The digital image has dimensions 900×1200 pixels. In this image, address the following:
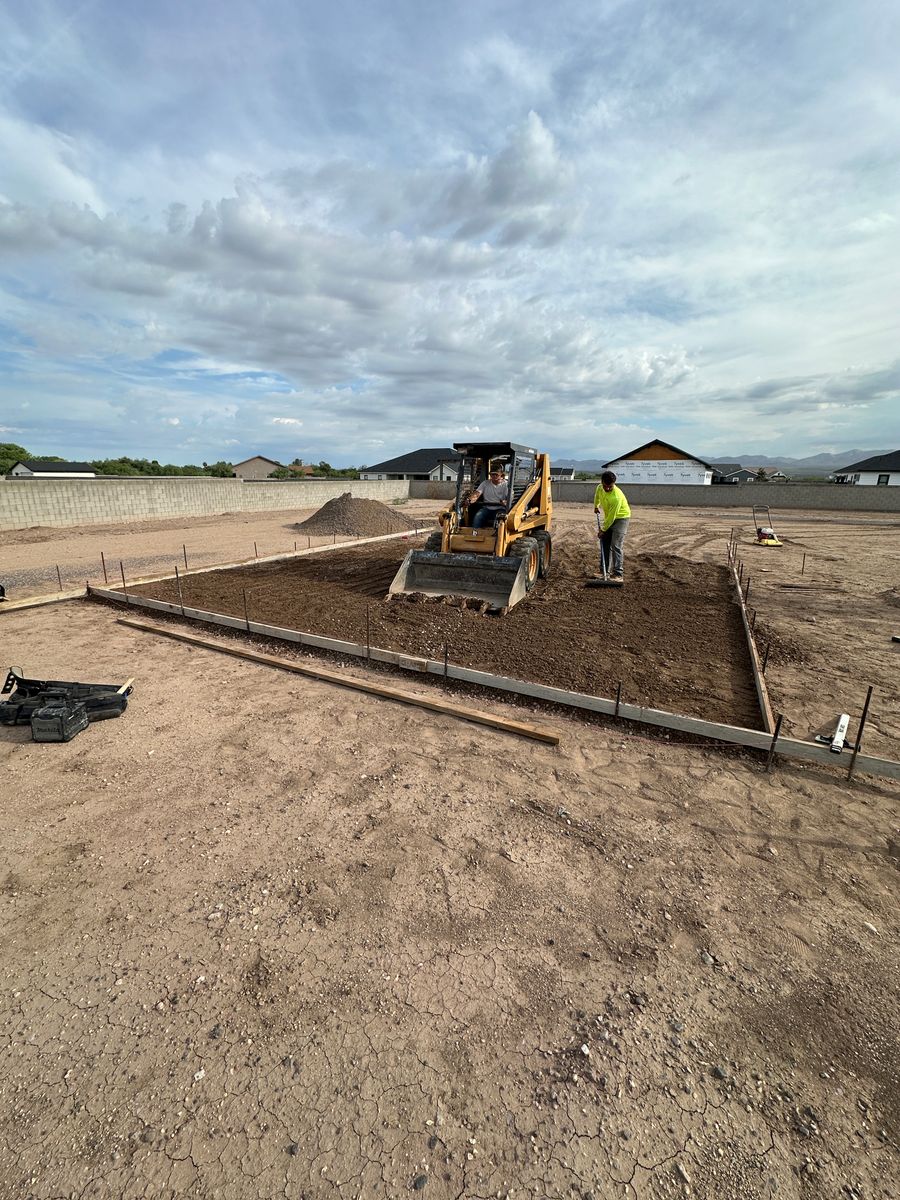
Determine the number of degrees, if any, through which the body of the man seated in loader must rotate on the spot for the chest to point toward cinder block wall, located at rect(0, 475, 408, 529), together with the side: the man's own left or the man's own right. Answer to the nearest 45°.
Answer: approximately 90° to the man's own right

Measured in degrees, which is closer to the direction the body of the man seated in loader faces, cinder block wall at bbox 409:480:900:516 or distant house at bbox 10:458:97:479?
the distant house

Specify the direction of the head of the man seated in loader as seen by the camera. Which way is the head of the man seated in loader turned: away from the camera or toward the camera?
toward the camera

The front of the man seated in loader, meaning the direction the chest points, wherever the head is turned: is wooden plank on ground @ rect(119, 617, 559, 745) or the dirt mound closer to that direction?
the wooden plank on ground

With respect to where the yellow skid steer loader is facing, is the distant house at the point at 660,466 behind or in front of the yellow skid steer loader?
behind

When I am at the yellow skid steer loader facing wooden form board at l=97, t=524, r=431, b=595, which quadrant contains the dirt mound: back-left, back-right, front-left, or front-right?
front-right

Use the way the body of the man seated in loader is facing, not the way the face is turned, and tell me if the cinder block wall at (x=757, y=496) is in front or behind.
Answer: behind

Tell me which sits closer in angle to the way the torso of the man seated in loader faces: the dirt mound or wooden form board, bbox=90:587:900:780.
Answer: the wooden form board

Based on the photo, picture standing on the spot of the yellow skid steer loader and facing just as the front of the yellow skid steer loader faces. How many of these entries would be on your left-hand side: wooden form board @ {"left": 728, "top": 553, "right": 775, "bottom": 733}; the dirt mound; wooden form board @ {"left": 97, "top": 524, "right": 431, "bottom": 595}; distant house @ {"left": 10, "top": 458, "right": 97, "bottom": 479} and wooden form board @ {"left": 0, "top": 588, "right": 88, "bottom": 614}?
1

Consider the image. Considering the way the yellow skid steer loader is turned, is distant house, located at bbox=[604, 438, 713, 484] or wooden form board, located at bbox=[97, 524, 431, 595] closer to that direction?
the wooden form board

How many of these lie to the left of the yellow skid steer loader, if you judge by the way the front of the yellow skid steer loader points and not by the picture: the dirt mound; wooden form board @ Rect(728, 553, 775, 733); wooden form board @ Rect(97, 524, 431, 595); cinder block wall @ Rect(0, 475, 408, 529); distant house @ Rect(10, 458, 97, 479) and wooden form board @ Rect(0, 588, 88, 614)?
1

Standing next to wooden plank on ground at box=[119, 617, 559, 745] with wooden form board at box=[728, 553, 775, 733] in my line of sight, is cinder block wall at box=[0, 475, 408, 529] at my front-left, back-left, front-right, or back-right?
back-left

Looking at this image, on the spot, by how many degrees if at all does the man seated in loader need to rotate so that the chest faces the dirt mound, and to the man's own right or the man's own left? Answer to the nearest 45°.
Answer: approximately 90° to the man's own right

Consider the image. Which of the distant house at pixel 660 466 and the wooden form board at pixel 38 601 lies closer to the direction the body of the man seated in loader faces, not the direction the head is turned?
the wooden form board

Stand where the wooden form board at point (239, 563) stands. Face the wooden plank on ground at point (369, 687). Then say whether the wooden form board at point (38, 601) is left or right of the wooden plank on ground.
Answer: right

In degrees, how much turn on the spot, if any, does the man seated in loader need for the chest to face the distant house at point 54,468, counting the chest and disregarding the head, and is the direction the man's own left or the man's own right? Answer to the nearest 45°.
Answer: approximately 90° to the man's own right

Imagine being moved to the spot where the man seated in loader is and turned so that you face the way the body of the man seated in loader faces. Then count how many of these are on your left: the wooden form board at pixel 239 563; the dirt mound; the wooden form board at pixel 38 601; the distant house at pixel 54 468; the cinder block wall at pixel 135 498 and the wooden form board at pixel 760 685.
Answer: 1

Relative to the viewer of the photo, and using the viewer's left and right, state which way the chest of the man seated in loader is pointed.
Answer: facing the viewer and to the left of the viewer

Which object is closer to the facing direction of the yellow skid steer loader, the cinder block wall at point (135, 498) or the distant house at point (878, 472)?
the cinder block wall
